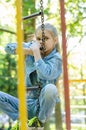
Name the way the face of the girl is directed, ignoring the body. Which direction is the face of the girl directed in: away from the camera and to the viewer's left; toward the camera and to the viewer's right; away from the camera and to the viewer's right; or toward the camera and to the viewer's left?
toward the camera and to the viewer's left

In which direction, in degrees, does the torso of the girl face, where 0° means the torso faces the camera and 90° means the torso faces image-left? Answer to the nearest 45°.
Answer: approximately 45°
